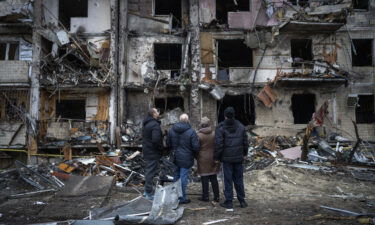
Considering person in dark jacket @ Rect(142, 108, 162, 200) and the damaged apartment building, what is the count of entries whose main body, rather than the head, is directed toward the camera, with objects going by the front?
1

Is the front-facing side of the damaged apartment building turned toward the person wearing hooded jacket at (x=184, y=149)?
yes

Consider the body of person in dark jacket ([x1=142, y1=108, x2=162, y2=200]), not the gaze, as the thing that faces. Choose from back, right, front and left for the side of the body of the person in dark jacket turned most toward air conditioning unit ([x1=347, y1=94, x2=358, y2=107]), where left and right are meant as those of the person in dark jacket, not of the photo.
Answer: front

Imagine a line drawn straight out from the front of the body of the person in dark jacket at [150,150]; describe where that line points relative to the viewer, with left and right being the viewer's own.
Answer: facing away from the viewer and to the right of the viewer

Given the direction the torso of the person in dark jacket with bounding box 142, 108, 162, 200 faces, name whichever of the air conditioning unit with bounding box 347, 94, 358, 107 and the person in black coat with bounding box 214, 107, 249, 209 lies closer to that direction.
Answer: the air conditioning unit

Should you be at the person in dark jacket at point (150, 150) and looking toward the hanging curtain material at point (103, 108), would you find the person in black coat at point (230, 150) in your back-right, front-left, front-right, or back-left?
back-right

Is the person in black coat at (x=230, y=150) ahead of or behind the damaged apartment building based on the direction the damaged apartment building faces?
ahead

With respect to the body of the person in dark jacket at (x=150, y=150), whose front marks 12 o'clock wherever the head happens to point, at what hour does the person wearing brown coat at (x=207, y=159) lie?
The person wearing brown coat is roughly at 2 o'clock from the person in dark jacket.

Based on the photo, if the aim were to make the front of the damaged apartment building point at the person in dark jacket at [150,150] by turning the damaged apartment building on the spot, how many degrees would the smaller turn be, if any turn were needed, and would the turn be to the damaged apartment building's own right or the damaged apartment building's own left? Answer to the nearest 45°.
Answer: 0° — it already faces them
